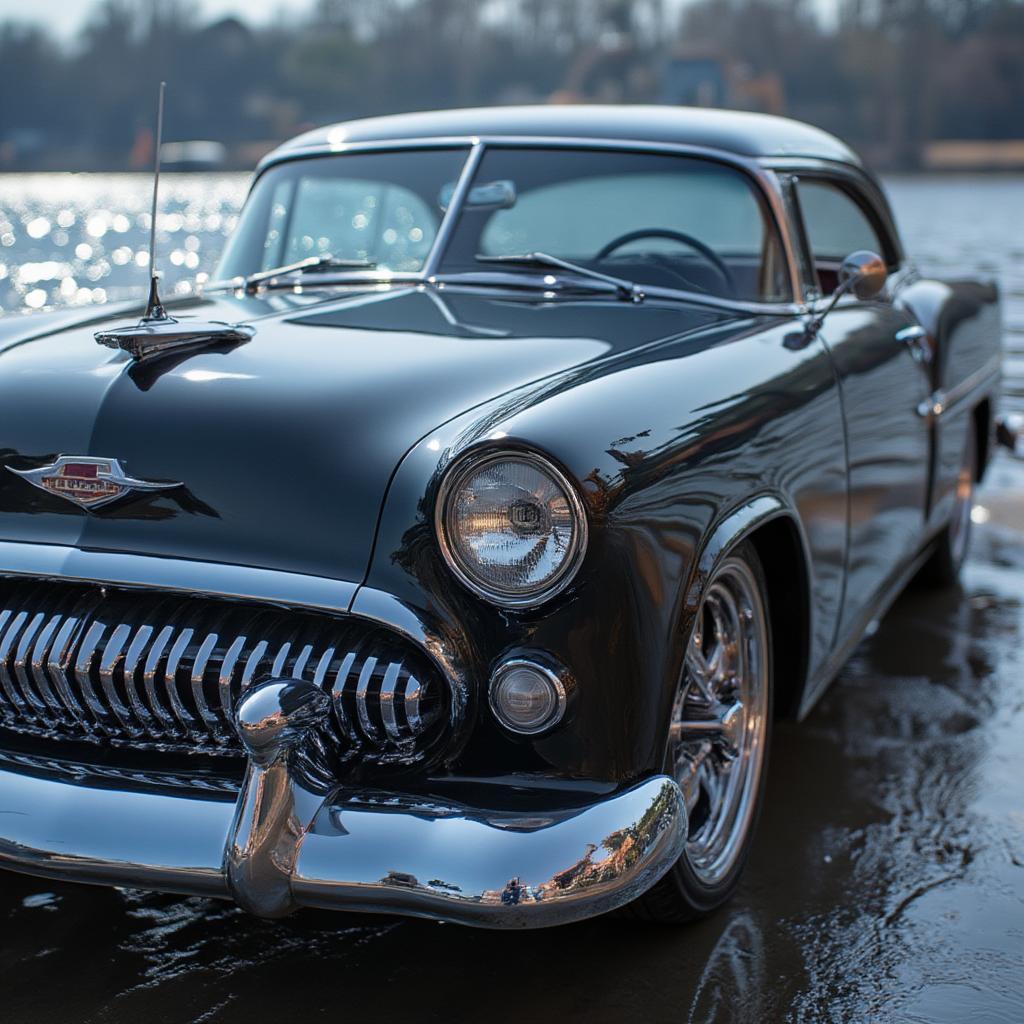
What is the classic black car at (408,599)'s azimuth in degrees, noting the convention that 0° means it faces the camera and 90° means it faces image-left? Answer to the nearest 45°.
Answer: approximately 45°
